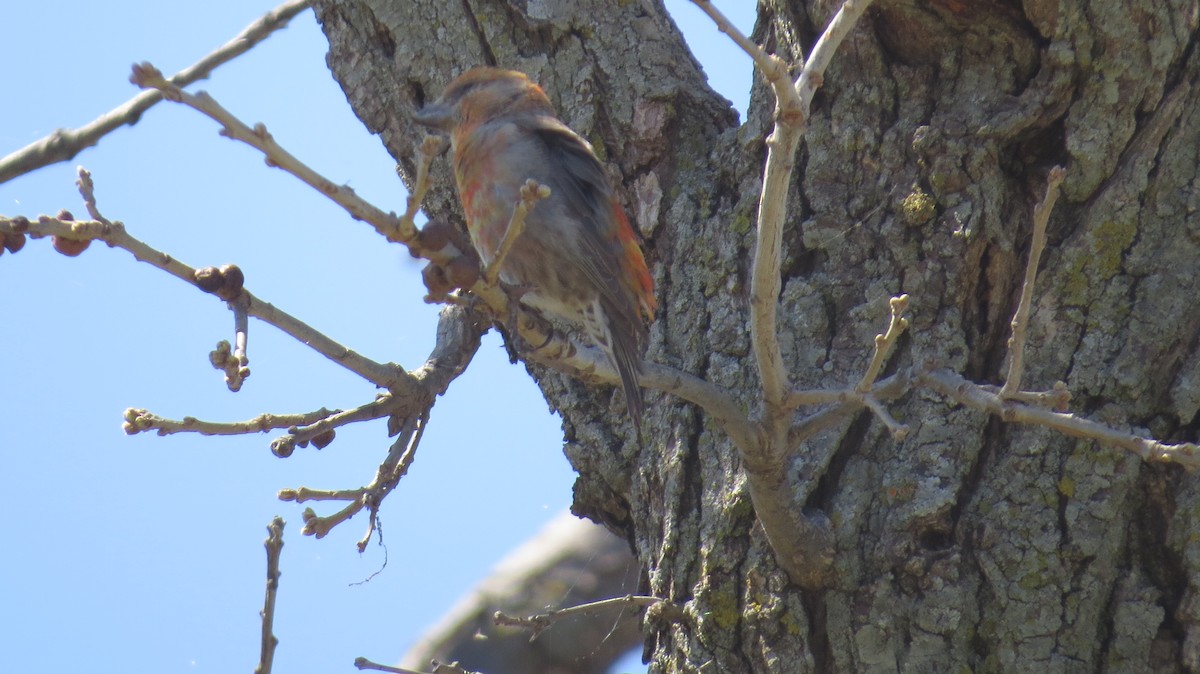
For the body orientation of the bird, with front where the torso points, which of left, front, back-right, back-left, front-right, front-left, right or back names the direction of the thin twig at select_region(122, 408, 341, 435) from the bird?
front-left

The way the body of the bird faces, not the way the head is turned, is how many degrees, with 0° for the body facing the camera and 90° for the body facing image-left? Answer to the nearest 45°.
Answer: approximately 90°

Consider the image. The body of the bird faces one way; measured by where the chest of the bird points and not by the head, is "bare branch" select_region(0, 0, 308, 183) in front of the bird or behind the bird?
in front
